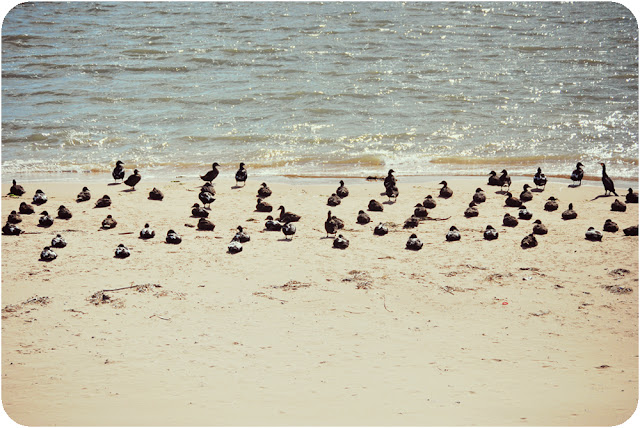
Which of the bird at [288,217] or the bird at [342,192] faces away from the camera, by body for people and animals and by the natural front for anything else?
the bird at [342,192]

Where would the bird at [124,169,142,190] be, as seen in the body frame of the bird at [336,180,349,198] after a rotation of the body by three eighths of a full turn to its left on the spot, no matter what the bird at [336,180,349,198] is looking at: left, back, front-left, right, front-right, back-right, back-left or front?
front-right

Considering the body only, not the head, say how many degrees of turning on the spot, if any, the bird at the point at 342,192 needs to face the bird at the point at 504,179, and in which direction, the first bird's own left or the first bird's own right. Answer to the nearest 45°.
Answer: approximately 90° to the first bird's own right

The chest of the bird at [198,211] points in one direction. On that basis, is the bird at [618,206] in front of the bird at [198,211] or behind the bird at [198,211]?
behind

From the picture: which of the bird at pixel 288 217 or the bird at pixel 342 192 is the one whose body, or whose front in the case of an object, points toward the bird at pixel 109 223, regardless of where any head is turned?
the bird at pixel 288 217

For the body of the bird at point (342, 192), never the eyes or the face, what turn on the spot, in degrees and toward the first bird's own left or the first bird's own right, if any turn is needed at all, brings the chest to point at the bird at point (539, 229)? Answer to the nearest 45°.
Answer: approximately 135° to the first bird's own right

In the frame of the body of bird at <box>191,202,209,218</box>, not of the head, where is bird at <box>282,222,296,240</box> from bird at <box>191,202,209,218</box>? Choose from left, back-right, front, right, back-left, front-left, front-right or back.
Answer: back-left

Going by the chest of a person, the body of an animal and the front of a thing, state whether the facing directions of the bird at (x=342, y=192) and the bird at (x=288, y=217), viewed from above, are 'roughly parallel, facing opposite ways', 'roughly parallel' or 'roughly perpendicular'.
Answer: roughly perpendicular

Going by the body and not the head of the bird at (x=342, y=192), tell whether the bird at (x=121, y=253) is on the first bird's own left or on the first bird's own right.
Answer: on the first bird's own left

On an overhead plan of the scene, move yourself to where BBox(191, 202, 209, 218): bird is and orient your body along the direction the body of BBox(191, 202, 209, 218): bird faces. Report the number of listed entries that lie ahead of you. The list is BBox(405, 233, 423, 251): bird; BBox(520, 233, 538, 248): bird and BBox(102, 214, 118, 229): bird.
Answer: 1

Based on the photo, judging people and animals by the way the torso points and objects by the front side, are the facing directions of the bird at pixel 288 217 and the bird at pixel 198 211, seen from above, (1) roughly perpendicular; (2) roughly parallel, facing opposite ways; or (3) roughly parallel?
roughly parallel

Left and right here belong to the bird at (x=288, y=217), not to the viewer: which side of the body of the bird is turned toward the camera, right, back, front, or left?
left

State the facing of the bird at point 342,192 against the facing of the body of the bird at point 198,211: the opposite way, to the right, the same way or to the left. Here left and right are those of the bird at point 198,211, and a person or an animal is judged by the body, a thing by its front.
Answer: to the right

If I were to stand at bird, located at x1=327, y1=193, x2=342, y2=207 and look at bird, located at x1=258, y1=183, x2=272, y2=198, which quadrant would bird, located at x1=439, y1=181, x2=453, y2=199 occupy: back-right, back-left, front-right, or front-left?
back-right

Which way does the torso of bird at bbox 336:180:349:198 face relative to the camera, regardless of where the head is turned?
away from the camera
